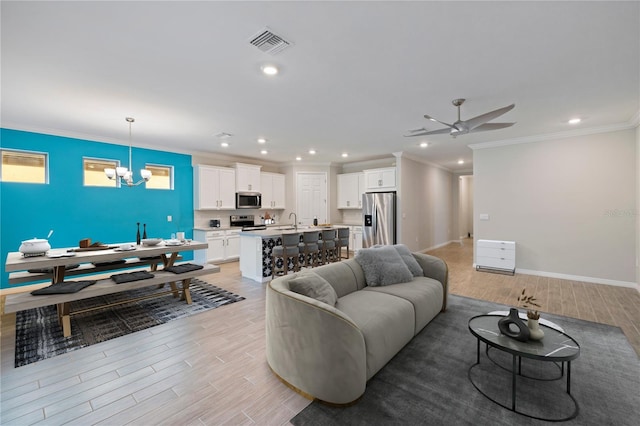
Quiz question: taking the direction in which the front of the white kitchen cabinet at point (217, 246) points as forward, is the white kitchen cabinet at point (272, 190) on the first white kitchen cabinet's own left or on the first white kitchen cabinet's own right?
on the first white kitchen cabinet's own left

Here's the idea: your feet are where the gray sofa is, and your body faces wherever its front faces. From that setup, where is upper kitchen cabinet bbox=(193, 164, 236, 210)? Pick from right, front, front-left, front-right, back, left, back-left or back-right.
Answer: back

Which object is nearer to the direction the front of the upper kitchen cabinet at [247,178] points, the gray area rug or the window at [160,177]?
the gray area rug

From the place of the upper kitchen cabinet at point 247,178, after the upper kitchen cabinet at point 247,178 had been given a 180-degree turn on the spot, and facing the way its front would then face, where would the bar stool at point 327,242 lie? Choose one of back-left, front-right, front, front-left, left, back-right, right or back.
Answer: back

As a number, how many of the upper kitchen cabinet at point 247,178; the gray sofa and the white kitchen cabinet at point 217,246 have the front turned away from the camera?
0

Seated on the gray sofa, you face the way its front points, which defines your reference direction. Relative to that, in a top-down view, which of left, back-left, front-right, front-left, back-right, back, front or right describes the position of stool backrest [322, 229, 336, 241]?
back-left

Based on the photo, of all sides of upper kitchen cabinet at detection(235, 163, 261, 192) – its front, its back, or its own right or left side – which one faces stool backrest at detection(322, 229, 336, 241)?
front

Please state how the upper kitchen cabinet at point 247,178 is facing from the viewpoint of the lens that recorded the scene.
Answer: facing the viewer and to the right of the viewer

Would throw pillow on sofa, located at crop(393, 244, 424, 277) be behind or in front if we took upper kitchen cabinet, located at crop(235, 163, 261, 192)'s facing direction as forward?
in front

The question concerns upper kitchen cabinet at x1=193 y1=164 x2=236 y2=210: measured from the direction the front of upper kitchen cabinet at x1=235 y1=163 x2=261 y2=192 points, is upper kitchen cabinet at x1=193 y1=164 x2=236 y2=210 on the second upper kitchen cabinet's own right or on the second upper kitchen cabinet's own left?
on the second upper kitchen cabinet's own right

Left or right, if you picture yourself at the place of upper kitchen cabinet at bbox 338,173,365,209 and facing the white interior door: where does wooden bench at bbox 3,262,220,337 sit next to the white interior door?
left

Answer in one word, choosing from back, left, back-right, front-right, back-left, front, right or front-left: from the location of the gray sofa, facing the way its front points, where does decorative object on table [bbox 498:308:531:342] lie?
front-left

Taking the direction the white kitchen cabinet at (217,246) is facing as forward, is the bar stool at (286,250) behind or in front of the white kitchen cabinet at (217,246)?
in front

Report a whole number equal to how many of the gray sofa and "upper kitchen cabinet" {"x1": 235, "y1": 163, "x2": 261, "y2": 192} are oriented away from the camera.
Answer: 0

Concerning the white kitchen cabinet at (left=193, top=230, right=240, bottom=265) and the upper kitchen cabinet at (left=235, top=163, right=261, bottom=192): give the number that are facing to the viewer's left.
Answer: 0
